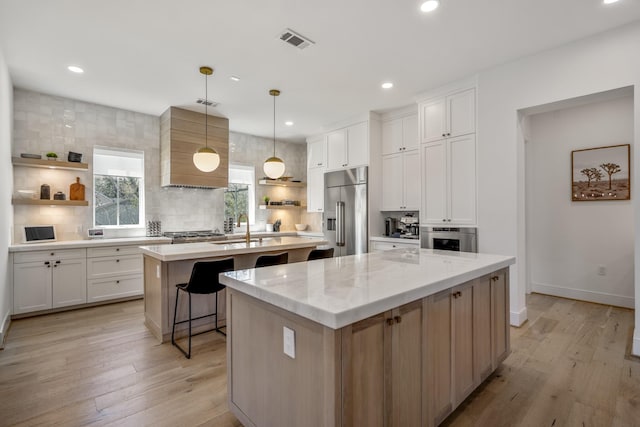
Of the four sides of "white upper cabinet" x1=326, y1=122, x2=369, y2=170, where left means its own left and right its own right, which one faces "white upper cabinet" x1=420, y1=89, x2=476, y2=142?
left

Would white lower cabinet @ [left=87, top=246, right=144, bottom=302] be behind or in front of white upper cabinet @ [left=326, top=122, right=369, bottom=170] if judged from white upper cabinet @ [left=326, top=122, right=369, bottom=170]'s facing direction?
in front

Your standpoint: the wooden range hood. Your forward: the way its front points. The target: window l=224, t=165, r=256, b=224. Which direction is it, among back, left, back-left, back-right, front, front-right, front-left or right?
left

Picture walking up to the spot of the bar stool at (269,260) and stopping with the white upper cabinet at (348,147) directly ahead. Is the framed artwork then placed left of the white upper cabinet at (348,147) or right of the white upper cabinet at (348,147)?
right

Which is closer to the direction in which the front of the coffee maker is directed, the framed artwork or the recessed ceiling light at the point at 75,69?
the recessed ceiling light

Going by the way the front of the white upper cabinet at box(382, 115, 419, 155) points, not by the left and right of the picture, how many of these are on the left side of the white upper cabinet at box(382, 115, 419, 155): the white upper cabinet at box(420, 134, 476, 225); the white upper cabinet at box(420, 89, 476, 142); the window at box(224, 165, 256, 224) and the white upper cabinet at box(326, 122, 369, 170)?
2

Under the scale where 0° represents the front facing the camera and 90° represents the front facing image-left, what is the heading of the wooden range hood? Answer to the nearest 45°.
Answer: approximately 315°

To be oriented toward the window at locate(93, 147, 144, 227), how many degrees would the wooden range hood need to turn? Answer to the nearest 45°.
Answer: approximately 135° to its right

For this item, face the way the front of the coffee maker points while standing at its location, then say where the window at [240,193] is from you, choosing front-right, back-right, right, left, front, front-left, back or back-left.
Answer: front-right

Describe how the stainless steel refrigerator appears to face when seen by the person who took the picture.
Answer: facing the viewer and to the left of the viewer

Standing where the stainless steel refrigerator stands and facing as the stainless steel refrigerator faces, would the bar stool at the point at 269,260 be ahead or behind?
ahead
